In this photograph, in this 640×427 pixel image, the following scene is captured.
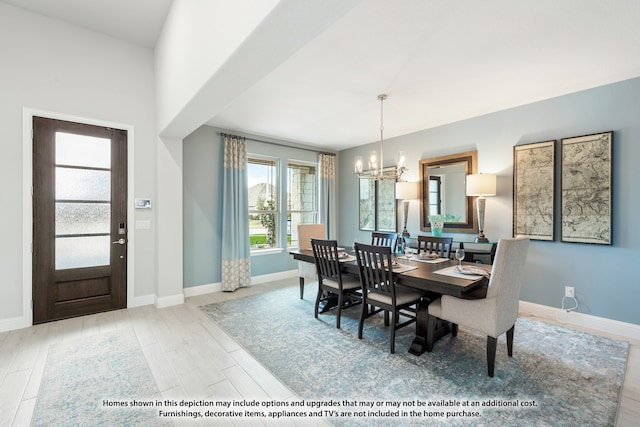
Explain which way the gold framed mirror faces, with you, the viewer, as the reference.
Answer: facing the viewer and to the left of the viewer

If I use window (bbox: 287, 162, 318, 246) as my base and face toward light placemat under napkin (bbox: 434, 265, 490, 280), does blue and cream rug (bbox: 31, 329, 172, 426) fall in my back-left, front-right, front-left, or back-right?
front-right

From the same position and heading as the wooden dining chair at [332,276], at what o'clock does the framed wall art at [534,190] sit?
The framed wall art is roughly at 1 o'clock from the wooden dining chair.

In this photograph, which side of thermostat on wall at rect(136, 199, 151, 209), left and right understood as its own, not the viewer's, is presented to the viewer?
front

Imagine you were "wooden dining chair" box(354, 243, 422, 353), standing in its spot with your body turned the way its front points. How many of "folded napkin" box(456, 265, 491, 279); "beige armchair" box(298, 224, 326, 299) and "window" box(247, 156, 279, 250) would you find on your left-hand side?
2

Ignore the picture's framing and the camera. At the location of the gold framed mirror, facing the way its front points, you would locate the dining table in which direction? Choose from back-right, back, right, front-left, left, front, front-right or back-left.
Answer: front-left

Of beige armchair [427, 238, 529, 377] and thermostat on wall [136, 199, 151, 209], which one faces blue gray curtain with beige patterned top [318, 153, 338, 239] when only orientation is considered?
the beige armchair

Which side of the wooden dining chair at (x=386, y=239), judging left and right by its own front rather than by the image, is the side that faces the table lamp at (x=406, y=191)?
back

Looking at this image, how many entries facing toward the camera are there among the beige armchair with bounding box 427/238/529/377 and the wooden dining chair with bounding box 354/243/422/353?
0

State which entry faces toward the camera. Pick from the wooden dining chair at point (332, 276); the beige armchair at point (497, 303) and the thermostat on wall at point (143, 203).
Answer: the thermostat on wall

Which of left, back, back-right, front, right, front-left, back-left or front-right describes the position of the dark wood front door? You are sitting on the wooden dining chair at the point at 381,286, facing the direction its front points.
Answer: back-left

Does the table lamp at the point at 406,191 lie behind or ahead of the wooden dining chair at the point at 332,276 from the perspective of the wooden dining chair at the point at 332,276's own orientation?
ahead

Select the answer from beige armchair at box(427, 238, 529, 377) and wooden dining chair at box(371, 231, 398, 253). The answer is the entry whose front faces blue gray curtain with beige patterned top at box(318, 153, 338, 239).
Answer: the beige armchair

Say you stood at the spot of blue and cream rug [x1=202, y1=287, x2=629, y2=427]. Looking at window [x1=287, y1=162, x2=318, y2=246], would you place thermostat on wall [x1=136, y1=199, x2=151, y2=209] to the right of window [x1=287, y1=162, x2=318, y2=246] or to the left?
left

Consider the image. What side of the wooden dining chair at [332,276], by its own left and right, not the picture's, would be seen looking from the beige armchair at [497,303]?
right

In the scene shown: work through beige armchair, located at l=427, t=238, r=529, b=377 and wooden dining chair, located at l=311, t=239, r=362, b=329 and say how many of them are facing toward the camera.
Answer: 0

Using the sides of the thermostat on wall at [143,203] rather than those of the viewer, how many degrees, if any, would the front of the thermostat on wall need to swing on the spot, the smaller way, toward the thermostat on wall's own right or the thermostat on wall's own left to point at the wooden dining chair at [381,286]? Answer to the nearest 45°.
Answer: approximately 45° to the thermostat on wall's own left

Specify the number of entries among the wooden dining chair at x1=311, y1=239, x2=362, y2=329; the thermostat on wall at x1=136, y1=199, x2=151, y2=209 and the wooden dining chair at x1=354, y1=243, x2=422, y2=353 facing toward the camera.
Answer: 1

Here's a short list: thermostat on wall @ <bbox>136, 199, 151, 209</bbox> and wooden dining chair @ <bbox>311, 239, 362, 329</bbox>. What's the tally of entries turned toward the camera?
1

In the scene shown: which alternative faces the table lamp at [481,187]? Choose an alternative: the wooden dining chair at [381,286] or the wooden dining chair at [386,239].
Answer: the wooden dining chair at [381,286]

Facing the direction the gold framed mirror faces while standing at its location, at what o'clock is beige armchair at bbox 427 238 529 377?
The beige armchair is roughly at 10 o'clock from the gold framed mirror.

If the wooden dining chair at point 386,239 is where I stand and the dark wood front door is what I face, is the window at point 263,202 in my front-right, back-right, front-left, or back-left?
front-right

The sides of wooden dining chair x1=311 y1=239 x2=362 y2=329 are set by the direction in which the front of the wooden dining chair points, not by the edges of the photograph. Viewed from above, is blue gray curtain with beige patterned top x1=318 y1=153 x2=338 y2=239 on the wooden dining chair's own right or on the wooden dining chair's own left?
on the wooden dining chair's own left
